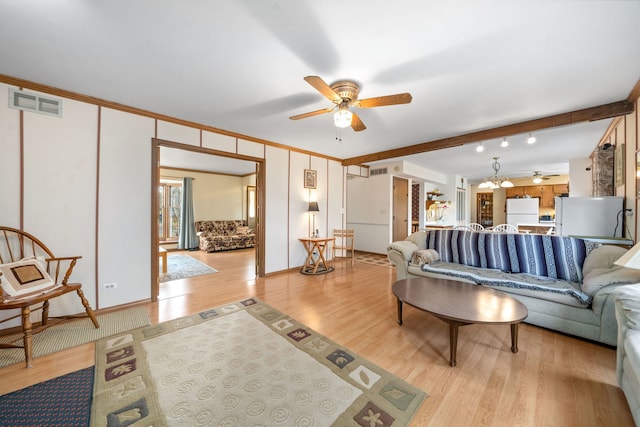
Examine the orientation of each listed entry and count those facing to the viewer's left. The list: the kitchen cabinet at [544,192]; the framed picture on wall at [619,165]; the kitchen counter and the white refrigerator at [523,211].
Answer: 1

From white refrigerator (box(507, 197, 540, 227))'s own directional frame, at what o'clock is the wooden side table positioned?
The wooden side table is roughly at 1 o'clock from the white refrigerator.

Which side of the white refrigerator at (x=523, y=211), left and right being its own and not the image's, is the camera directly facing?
front

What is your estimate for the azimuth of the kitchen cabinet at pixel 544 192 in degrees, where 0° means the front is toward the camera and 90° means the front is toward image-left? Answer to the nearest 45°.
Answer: approximately 0°

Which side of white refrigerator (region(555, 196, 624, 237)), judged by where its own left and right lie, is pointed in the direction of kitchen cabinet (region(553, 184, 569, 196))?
right

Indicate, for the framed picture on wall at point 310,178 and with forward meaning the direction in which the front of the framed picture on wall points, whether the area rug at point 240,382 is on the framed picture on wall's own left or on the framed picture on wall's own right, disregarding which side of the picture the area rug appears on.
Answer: on the framed picture on wall's own right

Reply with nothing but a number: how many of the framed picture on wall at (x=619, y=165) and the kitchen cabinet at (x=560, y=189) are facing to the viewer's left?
1

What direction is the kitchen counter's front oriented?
toward the camera

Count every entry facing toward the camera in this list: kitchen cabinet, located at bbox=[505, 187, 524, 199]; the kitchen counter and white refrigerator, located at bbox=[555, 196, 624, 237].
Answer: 2

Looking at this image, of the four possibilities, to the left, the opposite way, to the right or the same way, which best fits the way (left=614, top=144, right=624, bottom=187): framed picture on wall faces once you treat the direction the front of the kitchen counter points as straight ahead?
to the right

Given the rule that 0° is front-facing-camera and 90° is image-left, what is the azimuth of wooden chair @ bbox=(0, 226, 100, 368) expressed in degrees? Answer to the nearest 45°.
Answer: approximately 315°

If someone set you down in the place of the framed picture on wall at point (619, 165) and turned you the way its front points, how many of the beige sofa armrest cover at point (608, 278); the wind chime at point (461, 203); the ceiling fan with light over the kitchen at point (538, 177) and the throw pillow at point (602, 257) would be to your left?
2

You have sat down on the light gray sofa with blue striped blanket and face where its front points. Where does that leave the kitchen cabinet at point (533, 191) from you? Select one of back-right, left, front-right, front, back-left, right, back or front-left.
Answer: back-right

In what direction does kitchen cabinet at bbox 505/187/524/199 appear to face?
toward the camera

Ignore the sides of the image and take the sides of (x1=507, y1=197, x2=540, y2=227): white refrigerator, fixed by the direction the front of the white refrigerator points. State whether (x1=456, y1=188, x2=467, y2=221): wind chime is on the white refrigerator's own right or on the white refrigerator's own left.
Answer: on the white refrigerator's own right

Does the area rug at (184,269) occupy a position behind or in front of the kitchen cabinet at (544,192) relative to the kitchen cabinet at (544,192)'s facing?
in front

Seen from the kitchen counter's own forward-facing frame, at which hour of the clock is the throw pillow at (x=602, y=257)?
The throw pillow is roughly at 12 o'clock from the kitchen counter.

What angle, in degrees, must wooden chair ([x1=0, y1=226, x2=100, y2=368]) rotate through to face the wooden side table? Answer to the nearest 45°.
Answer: approximately 45° to its left

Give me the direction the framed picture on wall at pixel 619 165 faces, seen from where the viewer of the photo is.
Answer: facing to the left of the viewer

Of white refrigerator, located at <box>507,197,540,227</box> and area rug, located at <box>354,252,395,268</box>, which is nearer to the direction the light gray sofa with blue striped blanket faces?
the area rug
